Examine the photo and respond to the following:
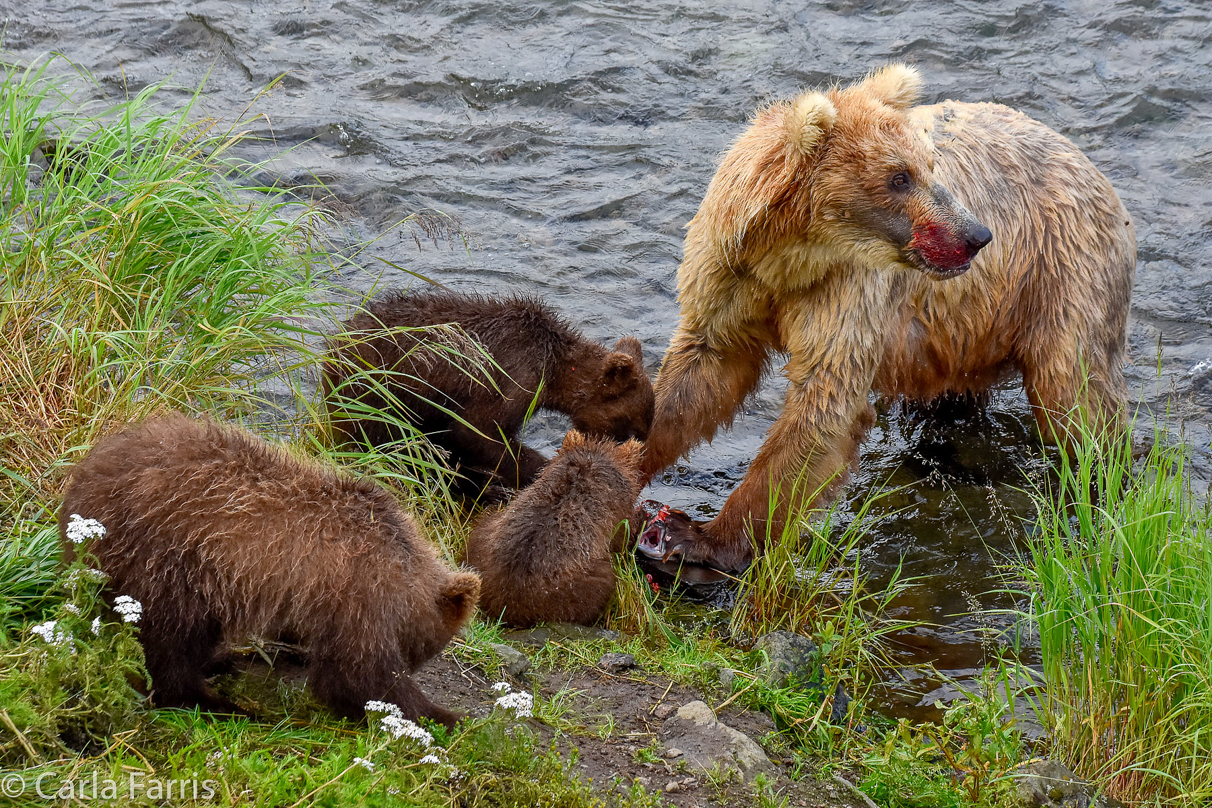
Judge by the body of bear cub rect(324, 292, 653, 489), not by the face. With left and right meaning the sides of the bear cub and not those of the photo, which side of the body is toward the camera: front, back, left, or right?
right

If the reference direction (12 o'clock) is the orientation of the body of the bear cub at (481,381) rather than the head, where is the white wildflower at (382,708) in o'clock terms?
The white wildflower is roughly at 3 o'clock from the bear cub.

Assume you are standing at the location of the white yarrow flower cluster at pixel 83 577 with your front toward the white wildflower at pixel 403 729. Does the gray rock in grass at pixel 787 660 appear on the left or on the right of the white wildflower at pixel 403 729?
left

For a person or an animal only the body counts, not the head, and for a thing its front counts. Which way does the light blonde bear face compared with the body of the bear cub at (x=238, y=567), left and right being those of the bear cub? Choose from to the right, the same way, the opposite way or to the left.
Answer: the opposite way

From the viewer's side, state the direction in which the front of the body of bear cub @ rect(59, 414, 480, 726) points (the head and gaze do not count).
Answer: to the viewer's right

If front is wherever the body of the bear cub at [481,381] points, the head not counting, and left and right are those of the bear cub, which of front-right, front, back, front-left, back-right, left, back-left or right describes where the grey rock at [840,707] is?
front-right

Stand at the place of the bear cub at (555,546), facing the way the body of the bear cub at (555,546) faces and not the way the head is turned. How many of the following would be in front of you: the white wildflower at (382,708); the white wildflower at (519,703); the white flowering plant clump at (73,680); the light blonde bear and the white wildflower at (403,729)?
1

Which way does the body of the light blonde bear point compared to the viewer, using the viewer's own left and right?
facing the viewer and to the left of the viewer

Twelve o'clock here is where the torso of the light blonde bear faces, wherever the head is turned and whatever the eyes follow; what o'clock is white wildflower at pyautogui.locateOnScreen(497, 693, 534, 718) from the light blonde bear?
The white wildflower is roughly at 11 o'clock from the light blonde bear.

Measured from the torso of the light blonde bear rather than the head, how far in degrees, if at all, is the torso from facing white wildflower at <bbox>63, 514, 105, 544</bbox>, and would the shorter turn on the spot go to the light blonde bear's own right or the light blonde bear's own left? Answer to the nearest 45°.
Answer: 0° — it already faces it

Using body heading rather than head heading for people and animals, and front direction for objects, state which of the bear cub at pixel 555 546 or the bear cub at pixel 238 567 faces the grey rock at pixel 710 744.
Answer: the bear cub at pixel 238 567

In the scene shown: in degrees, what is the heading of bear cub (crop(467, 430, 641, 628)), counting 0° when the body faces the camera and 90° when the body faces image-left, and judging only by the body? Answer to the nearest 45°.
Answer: approximately 225°

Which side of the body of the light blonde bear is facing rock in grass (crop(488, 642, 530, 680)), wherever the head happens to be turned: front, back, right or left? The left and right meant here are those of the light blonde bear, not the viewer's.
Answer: front
